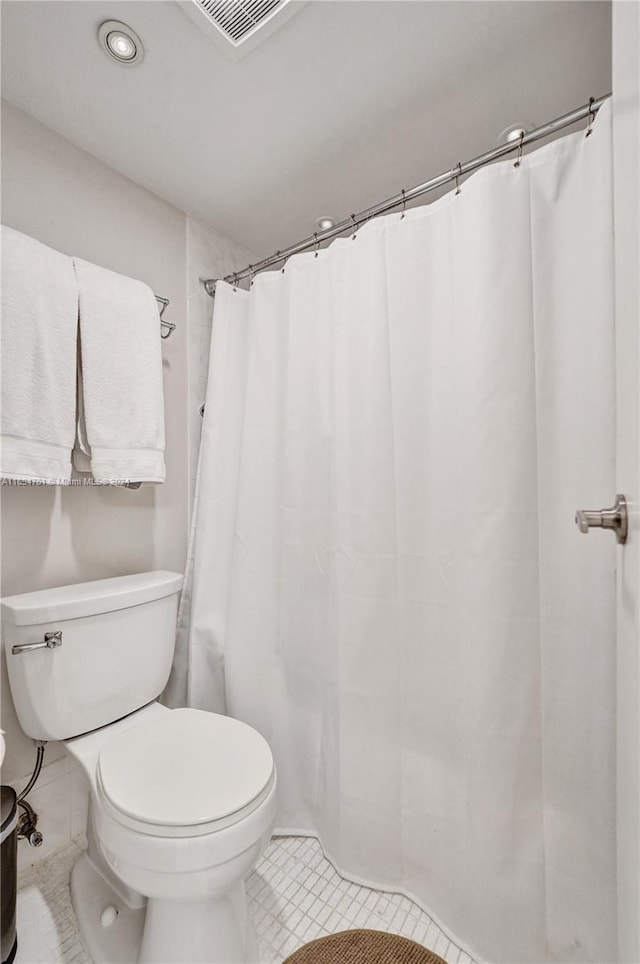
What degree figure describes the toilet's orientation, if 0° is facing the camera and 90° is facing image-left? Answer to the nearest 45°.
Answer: approximately 315°

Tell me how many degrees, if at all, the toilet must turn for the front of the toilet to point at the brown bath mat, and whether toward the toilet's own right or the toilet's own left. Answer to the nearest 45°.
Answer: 0° — it already faces it
